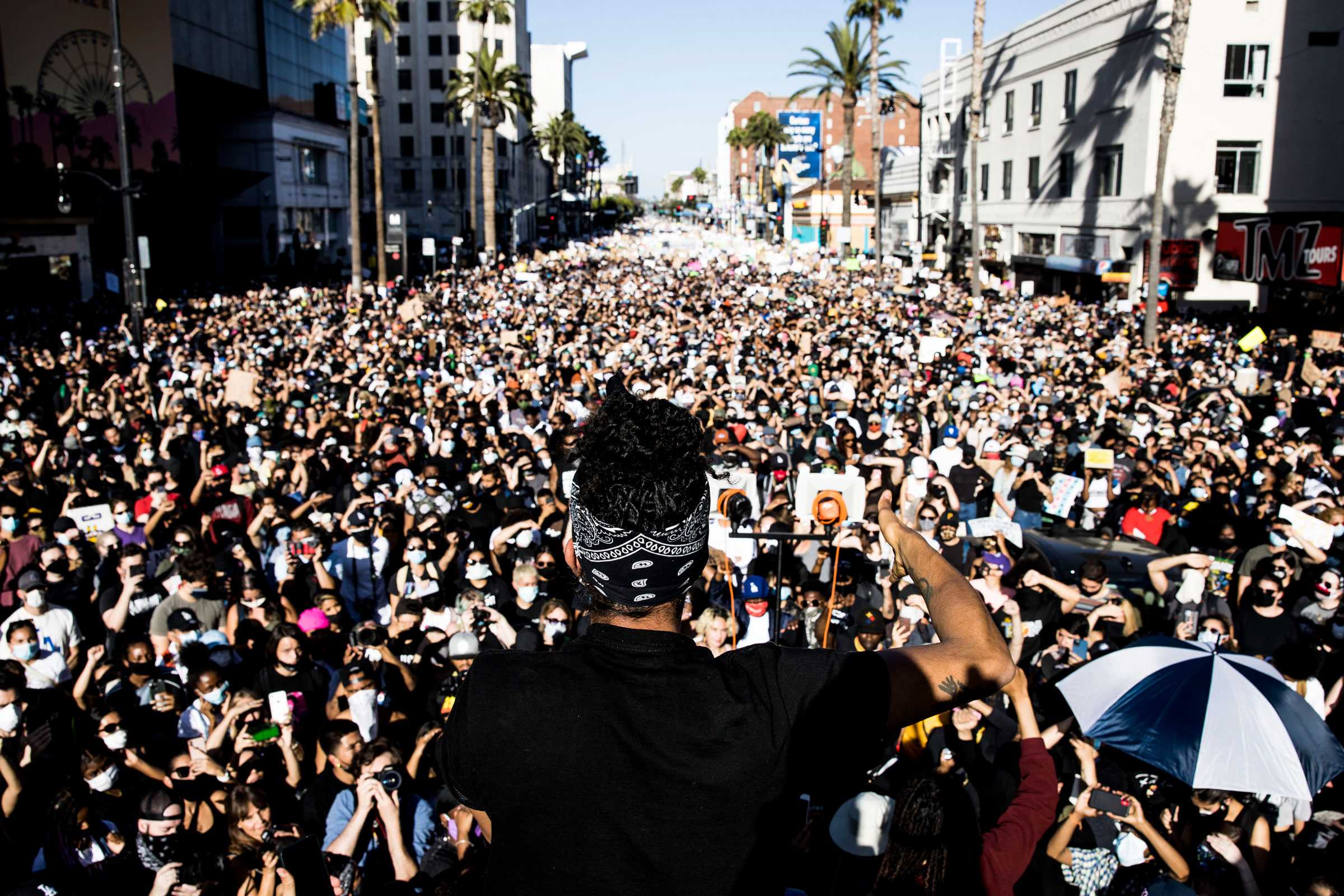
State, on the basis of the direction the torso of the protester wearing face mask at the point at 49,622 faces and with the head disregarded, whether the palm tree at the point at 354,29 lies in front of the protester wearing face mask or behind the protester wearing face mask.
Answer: behind

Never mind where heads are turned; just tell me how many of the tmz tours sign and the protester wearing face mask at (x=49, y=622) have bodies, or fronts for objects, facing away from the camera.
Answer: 0

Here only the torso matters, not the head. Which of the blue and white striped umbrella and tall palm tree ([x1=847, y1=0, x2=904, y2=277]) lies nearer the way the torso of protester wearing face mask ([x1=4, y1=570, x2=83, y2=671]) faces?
the blue and white striped umbrella

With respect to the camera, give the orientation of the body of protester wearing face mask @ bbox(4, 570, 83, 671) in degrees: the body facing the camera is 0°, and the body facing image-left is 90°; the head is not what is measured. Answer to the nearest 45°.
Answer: approximately 0°

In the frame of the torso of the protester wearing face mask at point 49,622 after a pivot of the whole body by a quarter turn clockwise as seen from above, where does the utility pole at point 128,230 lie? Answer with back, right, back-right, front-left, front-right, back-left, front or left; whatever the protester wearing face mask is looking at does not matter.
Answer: right

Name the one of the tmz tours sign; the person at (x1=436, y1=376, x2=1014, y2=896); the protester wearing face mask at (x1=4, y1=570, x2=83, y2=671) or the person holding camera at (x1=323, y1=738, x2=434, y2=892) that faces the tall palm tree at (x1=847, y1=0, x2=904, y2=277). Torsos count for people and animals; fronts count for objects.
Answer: the person

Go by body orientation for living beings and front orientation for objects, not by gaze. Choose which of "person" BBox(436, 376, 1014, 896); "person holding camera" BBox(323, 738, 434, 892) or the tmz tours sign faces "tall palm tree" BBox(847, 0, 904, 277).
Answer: the person

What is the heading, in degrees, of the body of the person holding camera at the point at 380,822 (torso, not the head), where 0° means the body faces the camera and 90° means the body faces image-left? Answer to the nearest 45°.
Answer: approximately 0°

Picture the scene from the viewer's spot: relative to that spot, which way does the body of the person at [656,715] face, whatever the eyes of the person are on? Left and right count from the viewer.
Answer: facing away from the viewer

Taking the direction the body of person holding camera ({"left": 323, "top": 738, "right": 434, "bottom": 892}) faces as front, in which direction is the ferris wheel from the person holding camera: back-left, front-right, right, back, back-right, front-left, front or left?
back

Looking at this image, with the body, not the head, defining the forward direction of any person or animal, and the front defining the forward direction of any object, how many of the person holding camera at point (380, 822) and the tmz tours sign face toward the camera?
2
